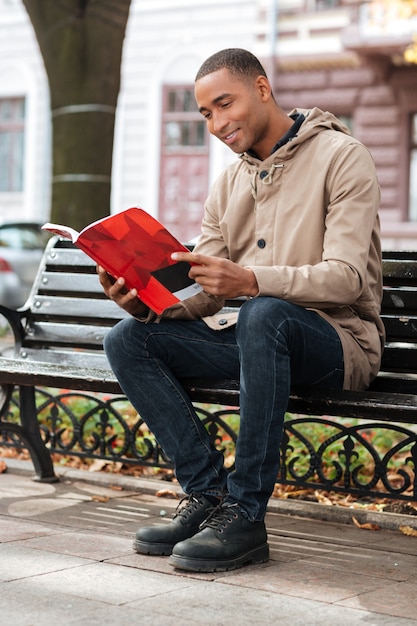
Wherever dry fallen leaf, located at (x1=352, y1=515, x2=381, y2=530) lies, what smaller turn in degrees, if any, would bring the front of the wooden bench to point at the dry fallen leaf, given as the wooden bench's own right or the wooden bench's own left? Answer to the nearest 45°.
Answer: approximately 90° to the wooden bench's own left

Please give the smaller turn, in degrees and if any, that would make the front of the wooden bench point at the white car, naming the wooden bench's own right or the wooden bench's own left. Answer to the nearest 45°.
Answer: approximately 135° to the wooden bench's own right

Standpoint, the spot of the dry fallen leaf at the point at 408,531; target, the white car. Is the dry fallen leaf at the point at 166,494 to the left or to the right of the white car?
left

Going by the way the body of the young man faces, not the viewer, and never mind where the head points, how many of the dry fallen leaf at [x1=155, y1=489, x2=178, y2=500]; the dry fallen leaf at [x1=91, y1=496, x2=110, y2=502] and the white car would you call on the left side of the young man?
0

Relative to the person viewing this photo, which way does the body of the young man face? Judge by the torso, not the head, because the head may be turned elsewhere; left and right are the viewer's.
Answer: facing the viewer and to the left of the viewer

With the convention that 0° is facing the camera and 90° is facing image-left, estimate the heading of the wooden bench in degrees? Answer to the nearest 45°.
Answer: approximately 45°

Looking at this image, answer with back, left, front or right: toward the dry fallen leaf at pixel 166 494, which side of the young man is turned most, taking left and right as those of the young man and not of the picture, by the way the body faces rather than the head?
right

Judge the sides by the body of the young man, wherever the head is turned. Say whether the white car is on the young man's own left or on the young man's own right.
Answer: on the young man's own right
